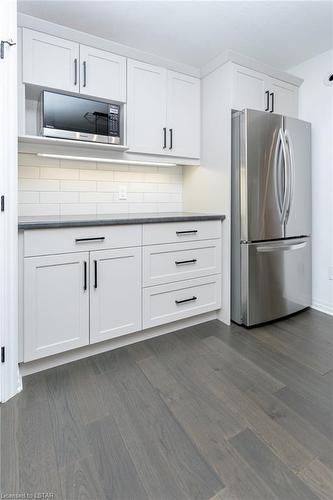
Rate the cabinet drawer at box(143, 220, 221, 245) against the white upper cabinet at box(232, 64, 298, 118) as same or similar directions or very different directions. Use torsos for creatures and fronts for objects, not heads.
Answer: same or similar directions

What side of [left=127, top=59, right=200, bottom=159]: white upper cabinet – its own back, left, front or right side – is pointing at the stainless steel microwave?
right

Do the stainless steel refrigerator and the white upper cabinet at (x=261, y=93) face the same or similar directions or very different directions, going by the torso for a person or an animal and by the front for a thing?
same or similar directions

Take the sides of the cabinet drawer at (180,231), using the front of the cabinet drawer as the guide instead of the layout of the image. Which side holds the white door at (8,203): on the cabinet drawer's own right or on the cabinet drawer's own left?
on the cabinet drawer's own right

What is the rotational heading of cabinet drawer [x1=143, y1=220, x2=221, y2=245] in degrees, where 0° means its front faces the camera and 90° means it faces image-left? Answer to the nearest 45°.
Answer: approximately 315°

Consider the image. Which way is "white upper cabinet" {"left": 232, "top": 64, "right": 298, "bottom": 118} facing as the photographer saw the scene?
facing the viewer and to the right of the viewer

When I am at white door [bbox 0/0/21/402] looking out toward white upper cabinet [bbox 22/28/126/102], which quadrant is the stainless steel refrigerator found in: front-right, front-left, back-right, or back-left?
front-right

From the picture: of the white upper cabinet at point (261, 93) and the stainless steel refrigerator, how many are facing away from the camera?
0
